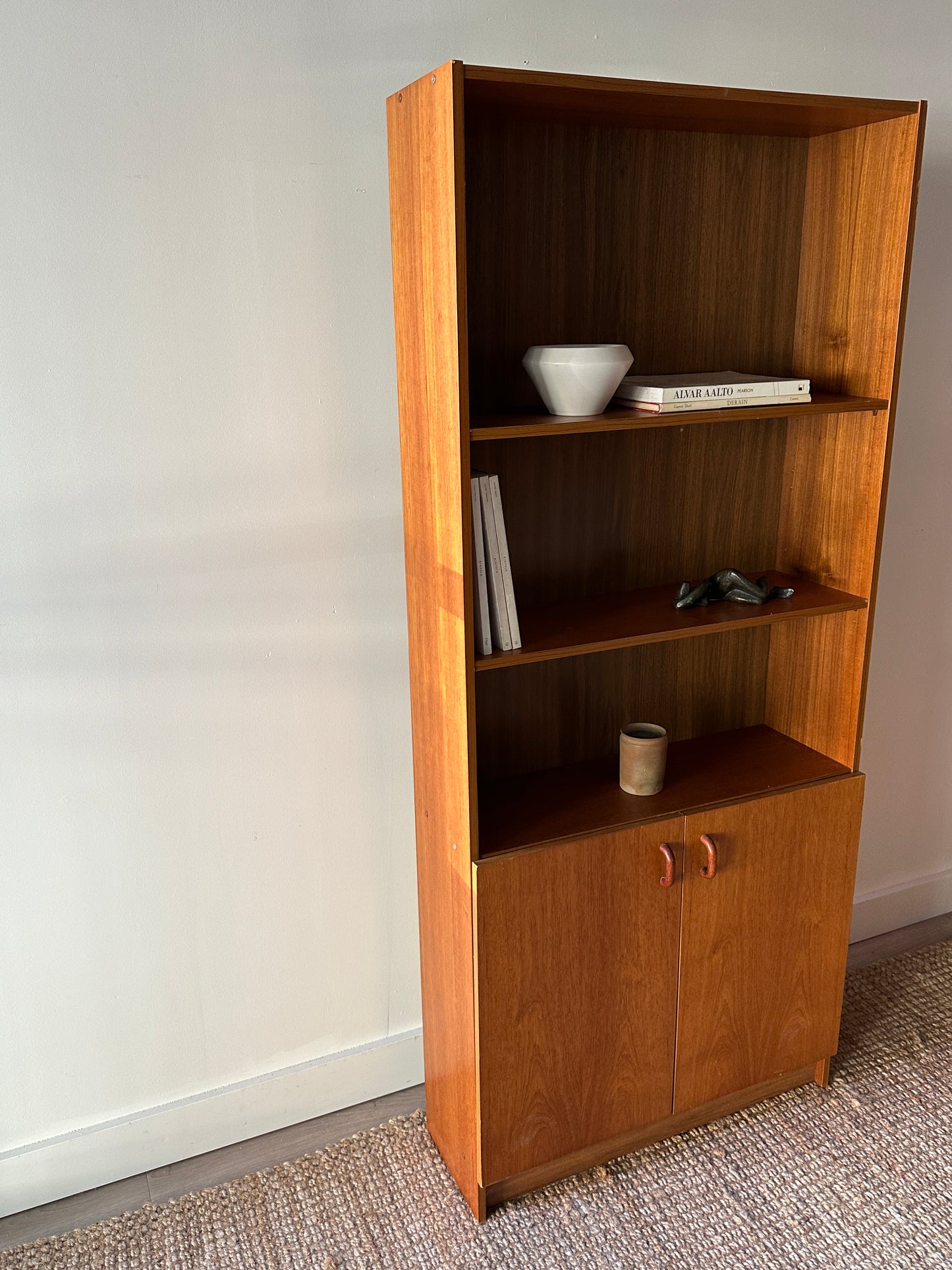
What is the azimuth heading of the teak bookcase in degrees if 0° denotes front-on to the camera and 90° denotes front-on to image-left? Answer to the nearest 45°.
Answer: approximately 315°
